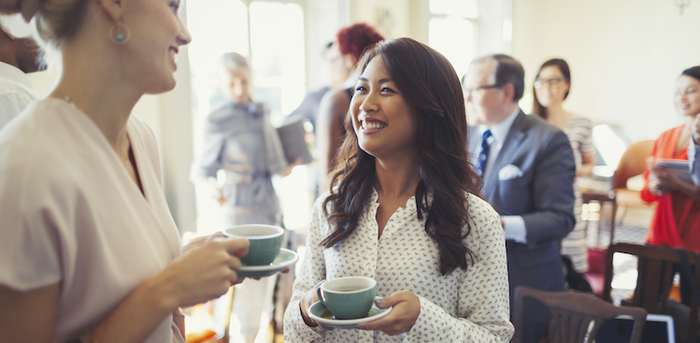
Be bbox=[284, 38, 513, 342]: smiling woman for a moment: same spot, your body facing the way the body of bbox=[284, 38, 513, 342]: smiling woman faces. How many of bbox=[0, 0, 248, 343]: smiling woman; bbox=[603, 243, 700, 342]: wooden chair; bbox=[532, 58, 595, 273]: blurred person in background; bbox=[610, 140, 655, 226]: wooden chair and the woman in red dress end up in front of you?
1

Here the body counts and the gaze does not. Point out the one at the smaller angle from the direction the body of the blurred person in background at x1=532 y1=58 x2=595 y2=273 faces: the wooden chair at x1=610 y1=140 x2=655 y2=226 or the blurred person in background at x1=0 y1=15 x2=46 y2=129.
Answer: the blurred person in background

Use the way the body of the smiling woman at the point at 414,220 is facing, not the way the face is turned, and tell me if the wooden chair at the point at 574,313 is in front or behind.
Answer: behind

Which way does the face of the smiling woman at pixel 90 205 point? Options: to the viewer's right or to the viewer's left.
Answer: to the viewer's right

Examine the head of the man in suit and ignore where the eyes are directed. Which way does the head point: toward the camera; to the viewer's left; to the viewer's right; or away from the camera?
to the viewer's left

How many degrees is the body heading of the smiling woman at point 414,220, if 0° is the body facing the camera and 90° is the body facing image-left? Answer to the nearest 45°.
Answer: approximately 45°

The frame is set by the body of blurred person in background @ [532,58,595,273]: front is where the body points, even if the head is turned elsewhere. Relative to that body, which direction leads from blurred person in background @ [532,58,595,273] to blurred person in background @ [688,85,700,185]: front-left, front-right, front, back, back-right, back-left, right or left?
left

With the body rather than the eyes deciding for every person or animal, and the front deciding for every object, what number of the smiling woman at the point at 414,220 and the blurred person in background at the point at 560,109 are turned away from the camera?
0

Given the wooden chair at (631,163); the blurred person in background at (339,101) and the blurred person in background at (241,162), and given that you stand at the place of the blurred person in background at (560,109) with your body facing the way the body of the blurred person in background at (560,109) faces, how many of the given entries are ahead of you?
2

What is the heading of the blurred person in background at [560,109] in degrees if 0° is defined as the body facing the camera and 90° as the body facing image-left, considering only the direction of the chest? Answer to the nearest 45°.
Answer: approximately 45°

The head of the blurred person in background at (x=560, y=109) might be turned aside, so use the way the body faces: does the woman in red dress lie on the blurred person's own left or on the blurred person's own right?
on the blurred person's own left
